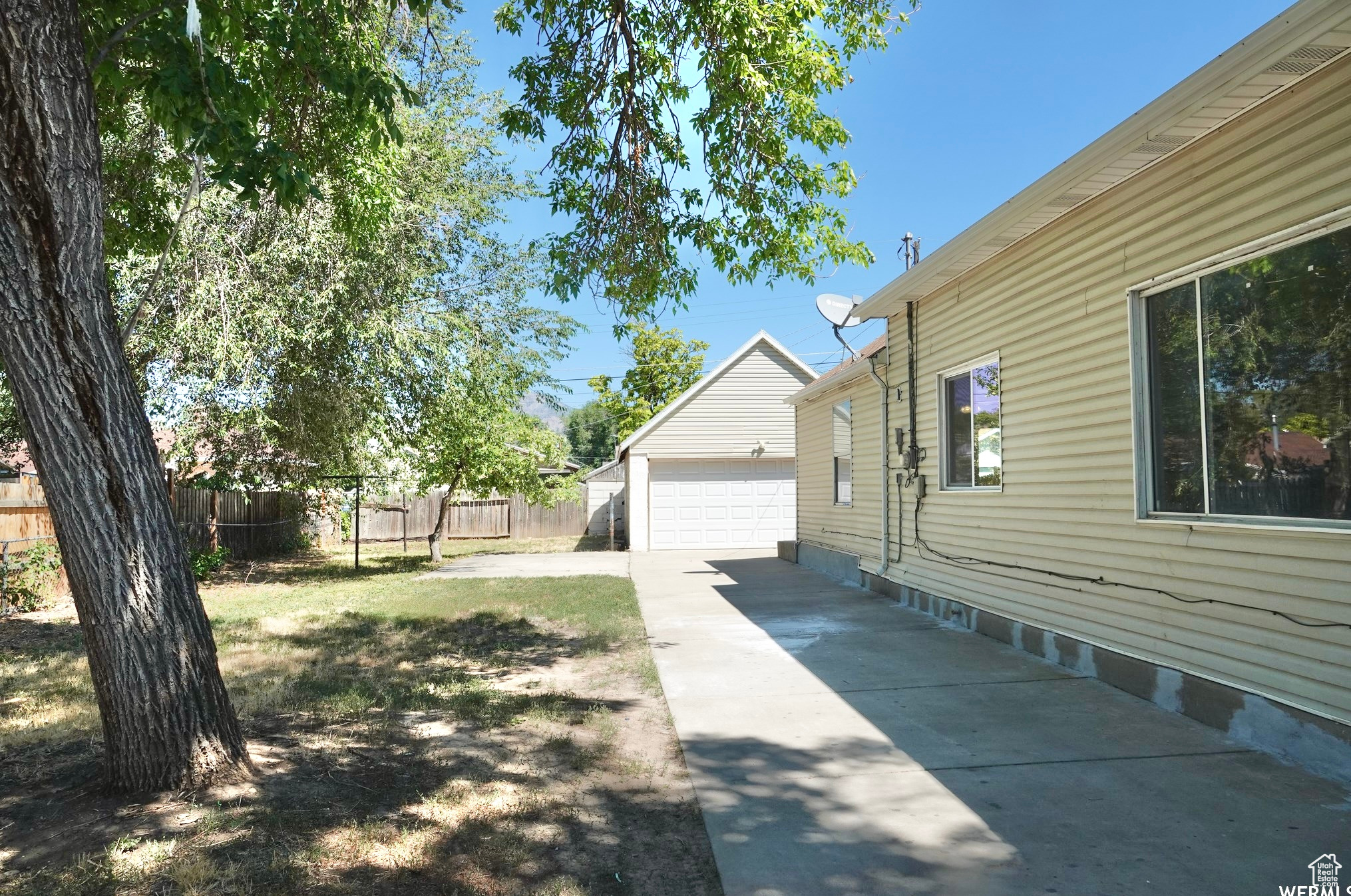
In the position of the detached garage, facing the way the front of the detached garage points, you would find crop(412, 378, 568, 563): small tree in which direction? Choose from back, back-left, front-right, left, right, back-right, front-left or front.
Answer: front-right

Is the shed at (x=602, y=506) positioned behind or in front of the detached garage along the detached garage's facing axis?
behind

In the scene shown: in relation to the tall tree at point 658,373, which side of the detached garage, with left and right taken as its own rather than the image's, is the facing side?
back

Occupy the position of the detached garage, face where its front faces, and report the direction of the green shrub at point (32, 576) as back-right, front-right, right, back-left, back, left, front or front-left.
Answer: front-right

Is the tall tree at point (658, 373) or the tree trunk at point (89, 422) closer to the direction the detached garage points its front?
the tree trunk

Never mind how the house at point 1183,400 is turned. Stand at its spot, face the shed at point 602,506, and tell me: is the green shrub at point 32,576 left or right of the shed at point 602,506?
left

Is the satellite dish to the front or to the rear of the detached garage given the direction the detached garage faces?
to the front

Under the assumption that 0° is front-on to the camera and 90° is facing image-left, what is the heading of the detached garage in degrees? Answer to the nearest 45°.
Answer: approximately 0°

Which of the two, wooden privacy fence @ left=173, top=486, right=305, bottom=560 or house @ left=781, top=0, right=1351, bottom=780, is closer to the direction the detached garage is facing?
the house

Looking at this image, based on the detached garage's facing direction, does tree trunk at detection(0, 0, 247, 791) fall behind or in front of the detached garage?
in front

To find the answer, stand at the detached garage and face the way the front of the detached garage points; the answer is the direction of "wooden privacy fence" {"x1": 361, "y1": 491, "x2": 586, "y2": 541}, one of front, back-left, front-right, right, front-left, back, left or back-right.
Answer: back-right
